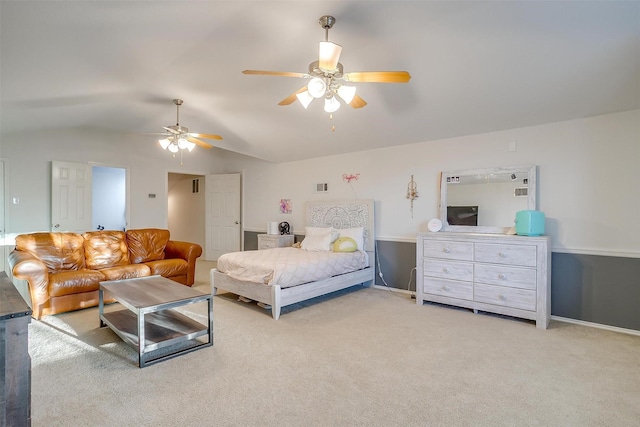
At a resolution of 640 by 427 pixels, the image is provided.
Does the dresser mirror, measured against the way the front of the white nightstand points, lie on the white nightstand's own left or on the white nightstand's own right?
on the white nightstand's own left

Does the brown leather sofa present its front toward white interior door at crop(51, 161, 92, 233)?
no

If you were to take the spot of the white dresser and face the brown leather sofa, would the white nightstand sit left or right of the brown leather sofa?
right

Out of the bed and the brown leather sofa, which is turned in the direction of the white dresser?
the brown leather sofa

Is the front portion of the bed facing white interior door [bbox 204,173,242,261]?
no

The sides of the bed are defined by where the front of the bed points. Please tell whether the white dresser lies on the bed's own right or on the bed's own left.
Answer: on the bed's own left

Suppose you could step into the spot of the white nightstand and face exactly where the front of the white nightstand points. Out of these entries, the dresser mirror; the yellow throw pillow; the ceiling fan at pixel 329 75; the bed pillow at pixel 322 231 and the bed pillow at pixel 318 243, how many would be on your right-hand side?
0

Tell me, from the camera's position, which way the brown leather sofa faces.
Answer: facing the viewer and to the right of the viewer

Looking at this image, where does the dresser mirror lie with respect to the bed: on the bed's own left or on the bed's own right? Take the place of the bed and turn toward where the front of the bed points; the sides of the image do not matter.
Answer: on the bed's own left

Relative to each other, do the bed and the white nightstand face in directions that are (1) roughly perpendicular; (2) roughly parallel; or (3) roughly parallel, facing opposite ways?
roughly parallel

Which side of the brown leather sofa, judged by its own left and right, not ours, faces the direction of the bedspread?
left

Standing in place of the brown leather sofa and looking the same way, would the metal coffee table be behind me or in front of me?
in front

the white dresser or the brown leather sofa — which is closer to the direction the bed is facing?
the brown leather sofa

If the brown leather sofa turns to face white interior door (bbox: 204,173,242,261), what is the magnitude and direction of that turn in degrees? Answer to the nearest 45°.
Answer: approximately 90° to its left

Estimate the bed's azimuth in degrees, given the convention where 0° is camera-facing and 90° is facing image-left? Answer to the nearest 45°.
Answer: approximately 45°

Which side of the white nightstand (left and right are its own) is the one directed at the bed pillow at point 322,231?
left

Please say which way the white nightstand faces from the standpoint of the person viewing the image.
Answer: facing the viewer and to the left of the viewer

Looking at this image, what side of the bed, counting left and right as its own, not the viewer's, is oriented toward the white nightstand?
right

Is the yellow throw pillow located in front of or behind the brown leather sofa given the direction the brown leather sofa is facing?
in front
